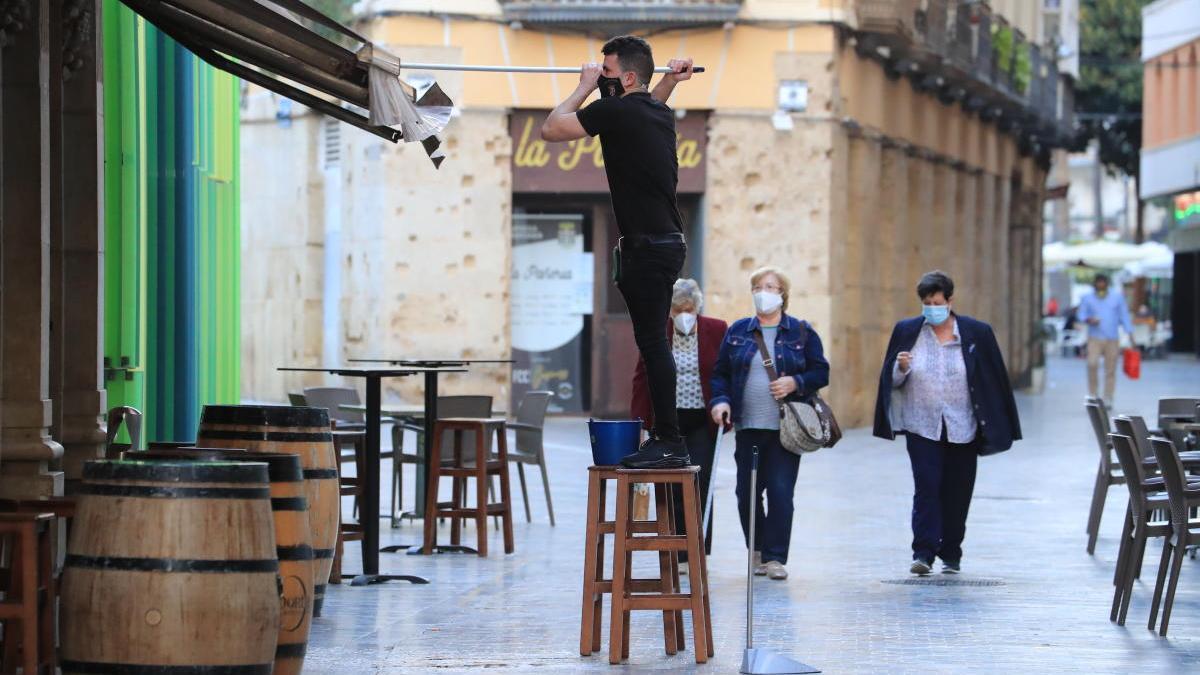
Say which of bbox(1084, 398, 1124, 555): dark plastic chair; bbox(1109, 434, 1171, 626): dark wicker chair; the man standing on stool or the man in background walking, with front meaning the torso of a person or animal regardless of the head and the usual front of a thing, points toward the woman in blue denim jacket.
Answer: the man in background walking

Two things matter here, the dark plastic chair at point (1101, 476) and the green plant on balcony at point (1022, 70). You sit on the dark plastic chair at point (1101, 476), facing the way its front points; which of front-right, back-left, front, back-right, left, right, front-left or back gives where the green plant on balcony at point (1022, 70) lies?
left

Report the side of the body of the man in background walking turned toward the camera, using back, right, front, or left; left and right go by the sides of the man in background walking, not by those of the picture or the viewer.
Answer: front

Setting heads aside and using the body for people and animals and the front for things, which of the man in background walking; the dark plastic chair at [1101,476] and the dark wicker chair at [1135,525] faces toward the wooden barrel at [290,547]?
the man in background walking

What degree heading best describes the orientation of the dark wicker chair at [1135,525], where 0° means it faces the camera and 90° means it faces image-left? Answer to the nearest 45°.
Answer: approximately 270°

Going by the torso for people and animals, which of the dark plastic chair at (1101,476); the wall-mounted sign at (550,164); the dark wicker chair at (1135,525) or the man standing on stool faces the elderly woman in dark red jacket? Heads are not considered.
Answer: the wall-mounted sign

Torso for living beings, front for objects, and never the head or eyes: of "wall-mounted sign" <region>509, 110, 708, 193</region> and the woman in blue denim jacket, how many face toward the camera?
2

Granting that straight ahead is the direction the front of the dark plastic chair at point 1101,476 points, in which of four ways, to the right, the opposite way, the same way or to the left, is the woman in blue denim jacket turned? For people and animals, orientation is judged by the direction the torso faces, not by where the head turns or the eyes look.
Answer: to the right

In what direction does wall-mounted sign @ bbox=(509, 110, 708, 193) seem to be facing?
toward the camera

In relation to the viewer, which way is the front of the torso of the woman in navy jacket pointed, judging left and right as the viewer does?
facing the viewer

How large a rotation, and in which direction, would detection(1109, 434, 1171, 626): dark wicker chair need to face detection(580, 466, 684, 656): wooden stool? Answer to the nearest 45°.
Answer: approximately 135° to its right

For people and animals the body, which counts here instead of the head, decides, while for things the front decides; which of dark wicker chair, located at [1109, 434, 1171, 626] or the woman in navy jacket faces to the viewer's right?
the dark wicker chair
